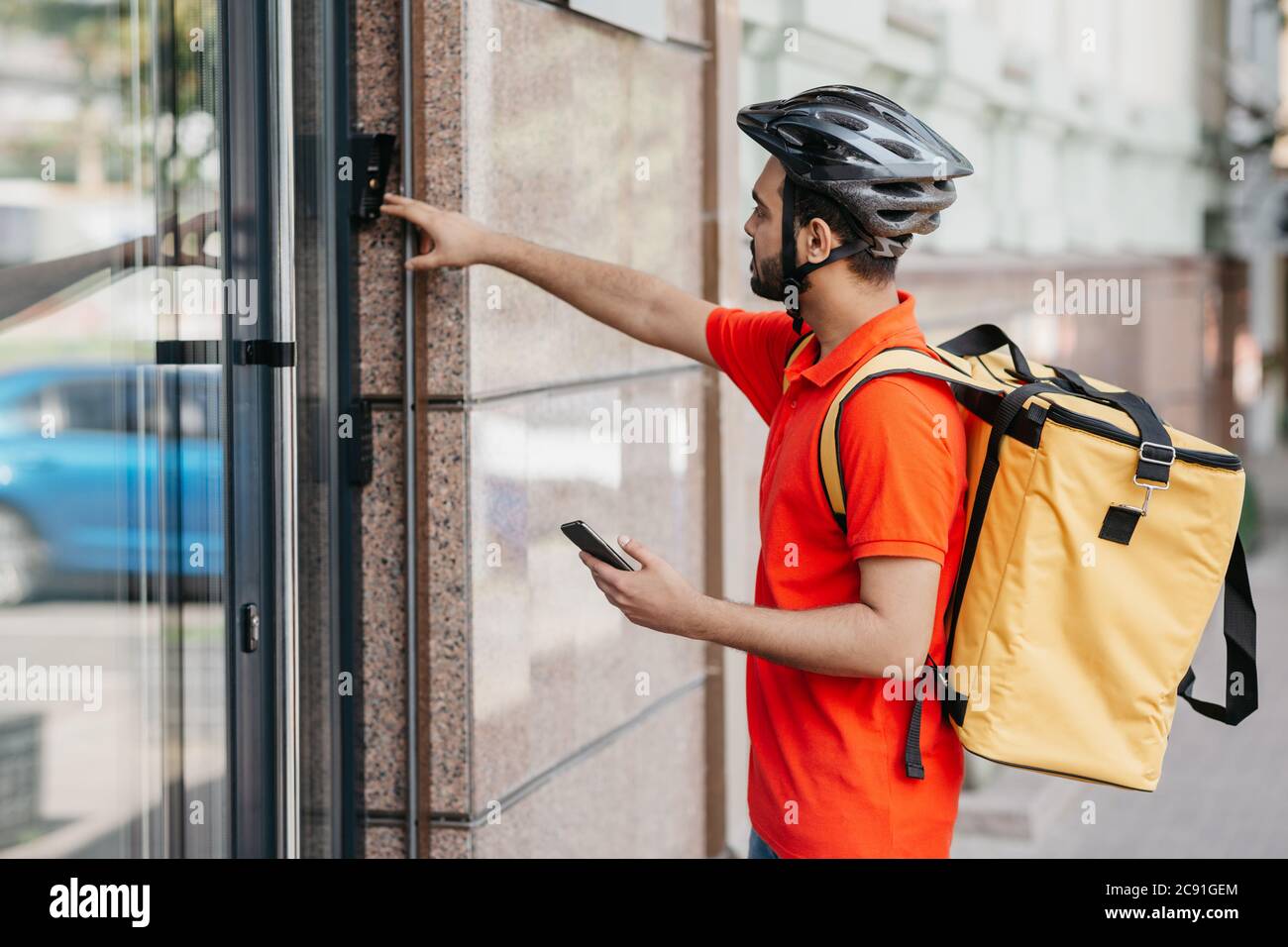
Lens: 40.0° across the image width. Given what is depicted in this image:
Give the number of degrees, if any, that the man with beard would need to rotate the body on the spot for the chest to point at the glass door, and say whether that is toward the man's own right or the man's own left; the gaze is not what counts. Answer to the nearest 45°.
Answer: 0° — they already face it

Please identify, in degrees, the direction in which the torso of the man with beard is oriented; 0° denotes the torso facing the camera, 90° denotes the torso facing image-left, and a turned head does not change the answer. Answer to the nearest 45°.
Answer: approximately 90°
